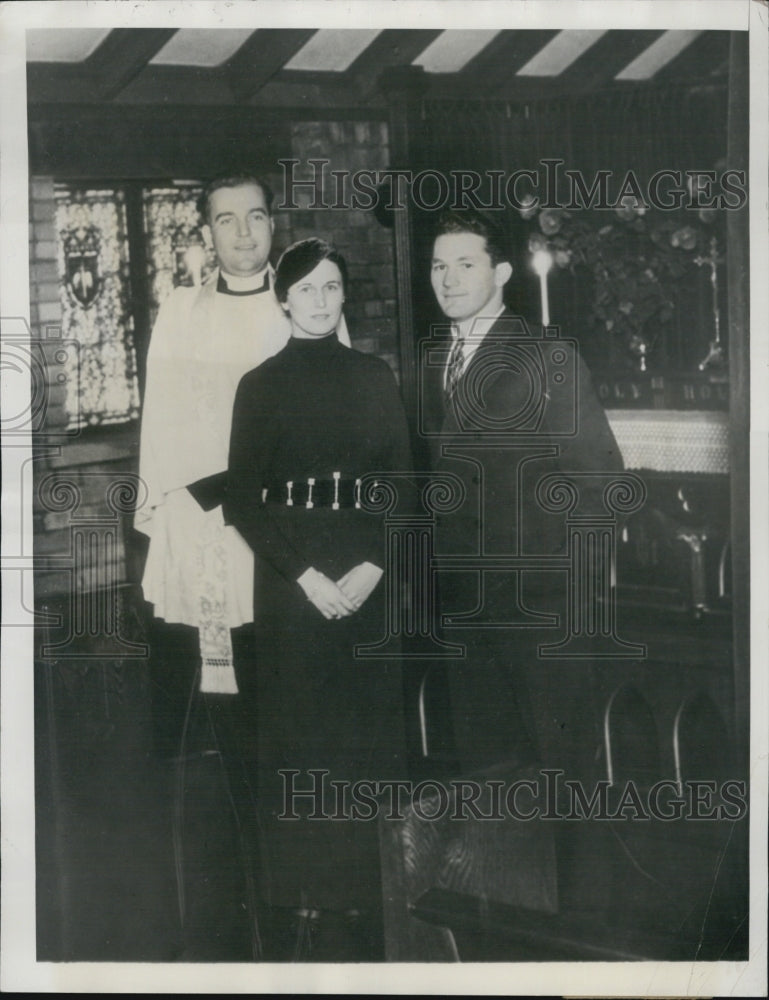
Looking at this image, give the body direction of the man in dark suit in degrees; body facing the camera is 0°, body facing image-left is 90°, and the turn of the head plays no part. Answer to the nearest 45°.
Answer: approximately 45°

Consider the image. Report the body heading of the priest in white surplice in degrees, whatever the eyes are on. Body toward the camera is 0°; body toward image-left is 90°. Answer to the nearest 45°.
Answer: approximately 315°

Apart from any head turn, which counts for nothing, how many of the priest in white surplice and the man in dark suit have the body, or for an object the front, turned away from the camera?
0
